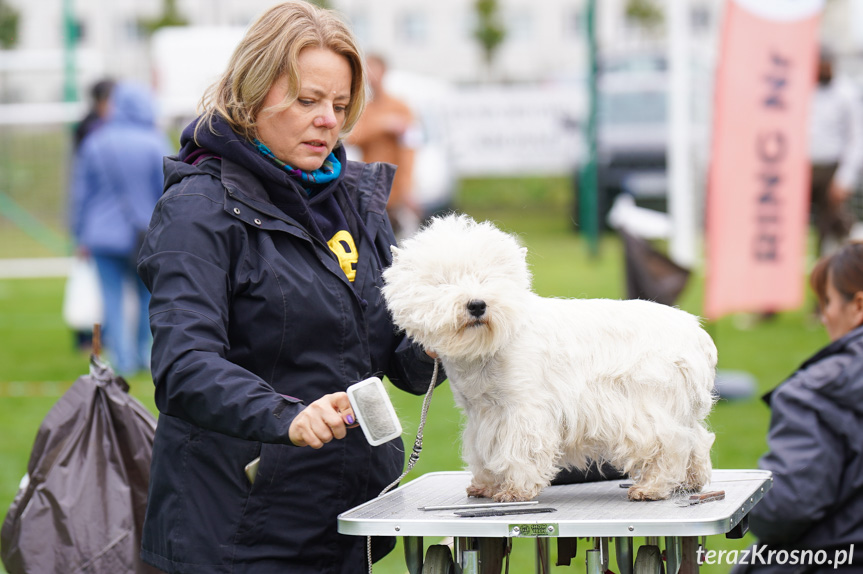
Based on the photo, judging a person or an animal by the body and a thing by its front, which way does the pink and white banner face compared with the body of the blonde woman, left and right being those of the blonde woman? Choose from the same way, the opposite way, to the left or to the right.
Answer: to the right

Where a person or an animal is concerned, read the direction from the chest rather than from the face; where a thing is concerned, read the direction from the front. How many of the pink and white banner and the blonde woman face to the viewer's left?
0

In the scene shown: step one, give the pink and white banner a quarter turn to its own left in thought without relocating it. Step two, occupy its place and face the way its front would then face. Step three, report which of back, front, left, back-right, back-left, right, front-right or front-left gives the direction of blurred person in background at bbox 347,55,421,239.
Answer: back-left

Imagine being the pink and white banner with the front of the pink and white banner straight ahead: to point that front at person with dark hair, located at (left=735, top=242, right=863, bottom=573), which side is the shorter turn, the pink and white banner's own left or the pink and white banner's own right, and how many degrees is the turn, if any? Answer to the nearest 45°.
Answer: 0° — it already faces them

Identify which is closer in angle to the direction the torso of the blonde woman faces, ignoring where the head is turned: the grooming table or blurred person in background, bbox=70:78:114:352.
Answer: the grooming table

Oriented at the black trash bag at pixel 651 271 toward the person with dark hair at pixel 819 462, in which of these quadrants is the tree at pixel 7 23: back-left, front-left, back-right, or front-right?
back-right

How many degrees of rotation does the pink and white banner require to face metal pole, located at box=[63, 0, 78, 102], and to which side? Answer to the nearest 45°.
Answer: approximately 135° to its right

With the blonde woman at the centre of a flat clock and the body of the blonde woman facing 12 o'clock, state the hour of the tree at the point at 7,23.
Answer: The tree is roughly at 7 o'clock from the blonde woman.

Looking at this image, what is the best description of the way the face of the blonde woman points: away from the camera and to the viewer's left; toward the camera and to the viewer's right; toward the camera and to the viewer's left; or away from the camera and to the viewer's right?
toward the camera and to the viewer's right

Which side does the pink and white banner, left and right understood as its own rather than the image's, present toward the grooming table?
front

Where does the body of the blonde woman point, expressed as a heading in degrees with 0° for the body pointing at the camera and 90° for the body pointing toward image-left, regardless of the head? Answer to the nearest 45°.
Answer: approximately 315°

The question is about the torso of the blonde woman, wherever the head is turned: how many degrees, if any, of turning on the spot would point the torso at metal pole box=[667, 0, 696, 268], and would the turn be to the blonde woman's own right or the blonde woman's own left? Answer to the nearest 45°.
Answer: approximately 90° to the blonde woman's own left

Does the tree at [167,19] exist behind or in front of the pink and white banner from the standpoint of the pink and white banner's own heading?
behind

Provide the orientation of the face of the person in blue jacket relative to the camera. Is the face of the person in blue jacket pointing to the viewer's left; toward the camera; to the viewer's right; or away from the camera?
away from the camera
